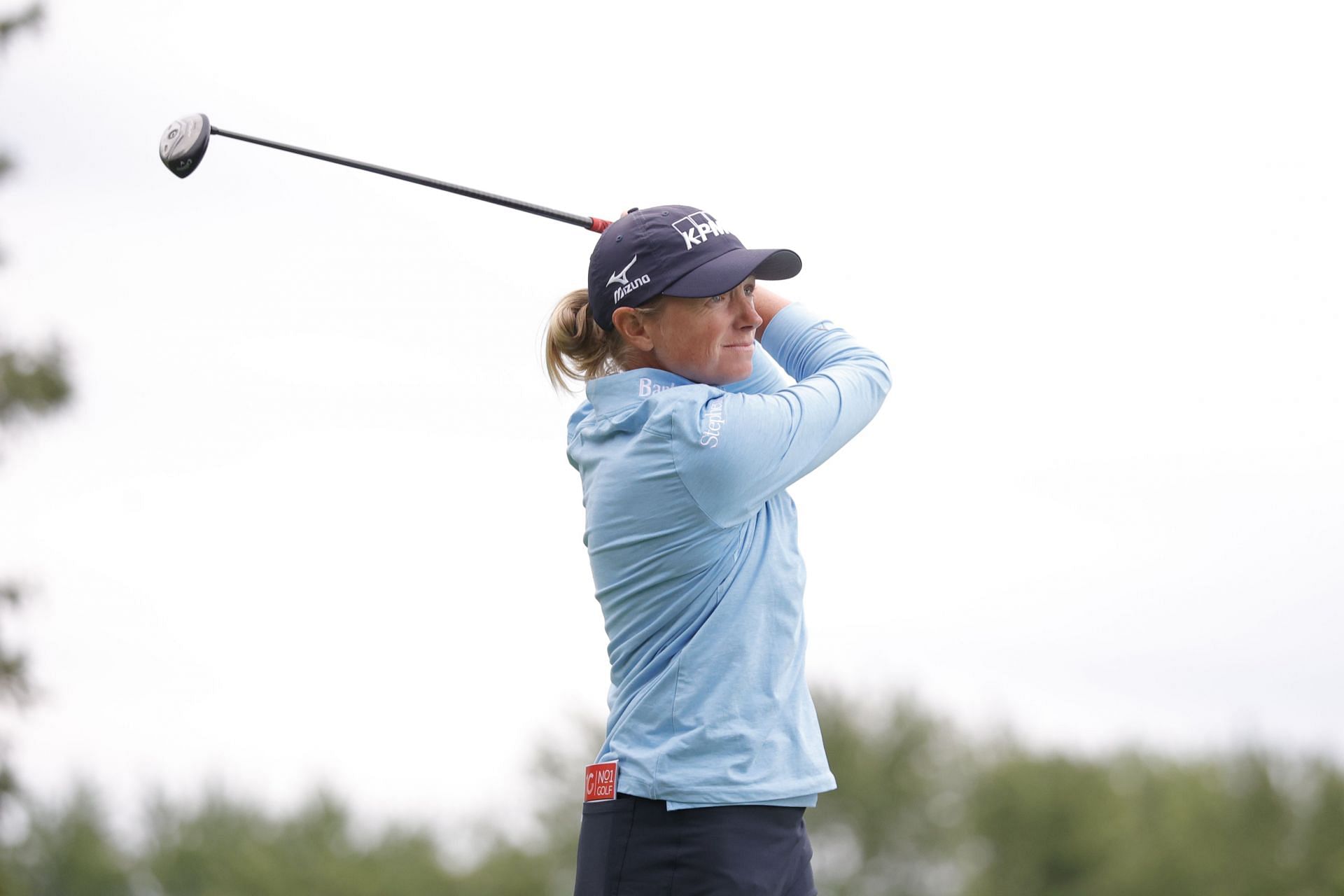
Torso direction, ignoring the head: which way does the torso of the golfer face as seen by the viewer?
to the viewer's right

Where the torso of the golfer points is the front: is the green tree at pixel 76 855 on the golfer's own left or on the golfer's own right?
on the golfer's own left
